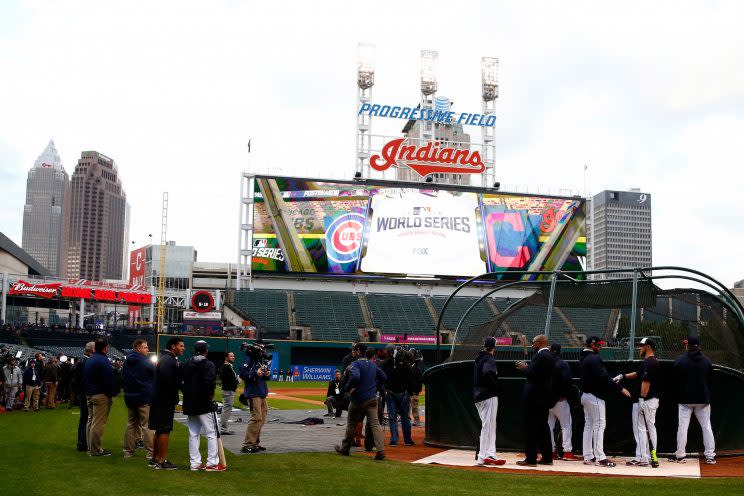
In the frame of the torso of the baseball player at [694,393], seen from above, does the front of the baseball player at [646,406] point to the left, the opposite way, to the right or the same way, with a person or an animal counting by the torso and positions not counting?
to the left

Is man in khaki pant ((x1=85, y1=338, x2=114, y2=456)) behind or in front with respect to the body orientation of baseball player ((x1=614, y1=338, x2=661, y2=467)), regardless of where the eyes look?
in front

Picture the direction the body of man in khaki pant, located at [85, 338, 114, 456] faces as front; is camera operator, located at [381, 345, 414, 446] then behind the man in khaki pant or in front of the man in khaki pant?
in front

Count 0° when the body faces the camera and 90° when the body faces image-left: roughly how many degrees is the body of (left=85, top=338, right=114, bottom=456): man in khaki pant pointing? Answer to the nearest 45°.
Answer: approximately 225°

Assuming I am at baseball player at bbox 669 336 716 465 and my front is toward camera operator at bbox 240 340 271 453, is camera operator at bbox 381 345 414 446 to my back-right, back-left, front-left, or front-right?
front-right

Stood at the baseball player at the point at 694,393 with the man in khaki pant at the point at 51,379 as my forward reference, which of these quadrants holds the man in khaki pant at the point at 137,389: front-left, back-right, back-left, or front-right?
front-left

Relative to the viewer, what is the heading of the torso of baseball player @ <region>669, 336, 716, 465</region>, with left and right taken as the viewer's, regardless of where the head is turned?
facing away from the viewer

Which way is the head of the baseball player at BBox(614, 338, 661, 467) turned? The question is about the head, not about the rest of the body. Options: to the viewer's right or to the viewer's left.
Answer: to the viewer's left

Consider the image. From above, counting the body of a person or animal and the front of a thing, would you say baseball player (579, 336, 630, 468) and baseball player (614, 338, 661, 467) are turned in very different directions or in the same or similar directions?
very different directions

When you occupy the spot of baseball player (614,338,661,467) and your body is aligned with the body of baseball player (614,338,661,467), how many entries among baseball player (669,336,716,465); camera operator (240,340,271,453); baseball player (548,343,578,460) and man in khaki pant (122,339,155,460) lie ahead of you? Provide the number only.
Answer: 3

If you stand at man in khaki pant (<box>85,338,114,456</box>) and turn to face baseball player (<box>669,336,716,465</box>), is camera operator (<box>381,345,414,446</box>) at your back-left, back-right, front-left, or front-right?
front-left

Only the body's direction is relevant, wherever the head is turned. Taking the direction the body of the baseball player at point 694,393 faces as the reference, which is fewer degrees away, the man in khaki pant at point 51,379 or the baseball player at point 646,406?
the man in khaki pant

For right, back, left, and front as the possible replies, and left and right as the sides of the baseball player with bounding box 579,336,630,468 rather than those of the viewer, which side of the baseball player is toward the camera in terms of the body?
right

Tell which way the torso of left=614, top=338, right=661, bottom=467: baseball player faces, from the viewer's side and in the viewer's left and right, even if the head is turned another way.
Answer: facing to the left of the viewer

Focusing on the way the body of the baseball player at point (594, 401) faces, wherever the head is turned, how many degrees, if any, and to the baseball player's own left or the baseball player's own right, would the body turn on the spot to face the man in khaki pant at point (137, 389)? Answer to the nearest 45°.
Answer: approximately 180°

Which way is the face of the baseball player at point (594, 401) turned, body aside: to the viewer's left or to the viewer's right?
to the viewer's right
